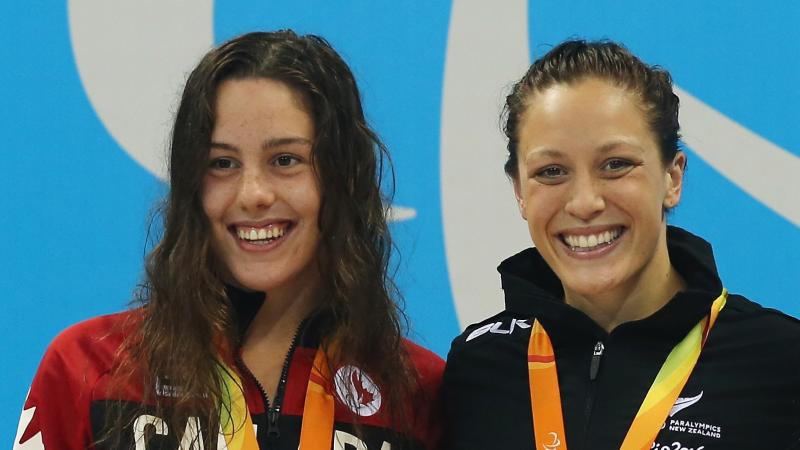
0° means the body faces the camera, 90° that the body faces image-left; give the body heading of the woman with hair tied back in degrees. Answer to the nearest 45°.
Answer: approximately 0°

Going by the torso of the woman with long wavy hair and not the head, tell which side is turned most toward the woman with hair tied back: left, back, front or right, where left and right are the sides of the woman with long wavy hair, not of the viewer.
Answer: left

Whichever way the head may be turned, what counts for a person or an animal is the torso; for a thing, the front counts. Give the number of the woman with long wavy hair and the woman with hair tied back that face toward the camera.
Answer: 2

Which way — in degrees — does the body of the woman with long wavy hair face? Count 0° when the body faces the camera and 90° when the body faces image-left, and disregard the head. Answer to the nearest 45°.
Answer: approximately 0°

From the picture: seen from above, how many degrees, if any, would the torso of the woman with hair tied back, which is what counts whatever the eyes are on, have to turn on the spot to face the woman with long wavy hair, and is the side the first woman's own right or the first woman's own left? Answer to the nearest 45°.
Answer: approximately 90° to the first woman's own right
